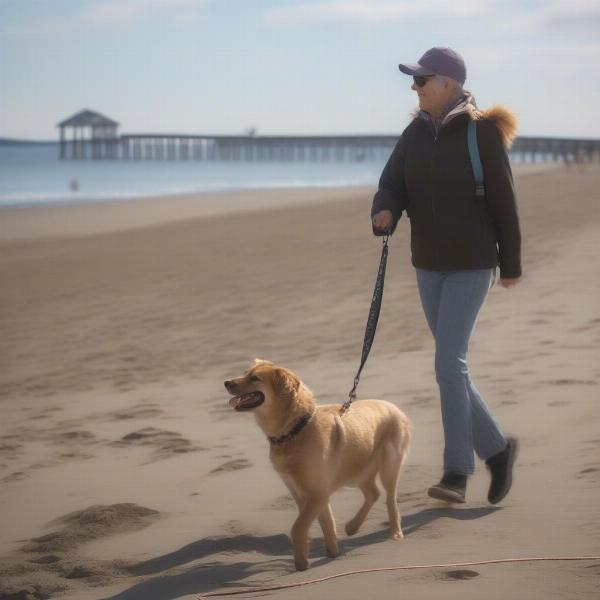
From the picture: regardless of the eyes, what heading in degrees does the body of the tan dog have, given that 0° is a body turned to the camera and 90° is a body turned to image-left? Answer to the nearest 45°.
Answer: approximately 45°

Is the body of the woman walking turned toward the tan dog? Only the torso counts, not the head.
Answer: yes

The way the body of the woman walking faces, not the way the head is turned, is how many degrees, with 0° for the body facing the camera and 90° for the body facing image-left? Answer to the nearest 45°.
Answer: approximately 45°

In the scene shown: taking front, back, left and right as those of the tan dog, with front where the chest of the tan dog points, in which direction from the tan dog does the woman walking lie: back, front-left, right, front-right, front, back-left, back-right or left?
back
